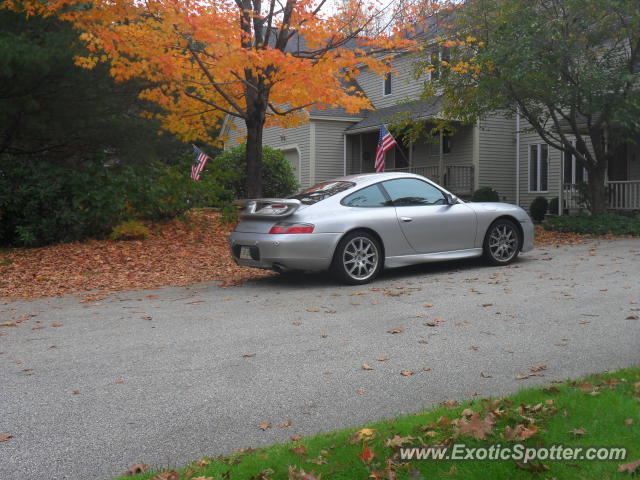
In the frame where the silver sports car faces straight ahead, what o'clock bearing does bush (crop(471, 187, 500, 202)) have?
The bush is roughly at 11 o'clock from the silver sports car.

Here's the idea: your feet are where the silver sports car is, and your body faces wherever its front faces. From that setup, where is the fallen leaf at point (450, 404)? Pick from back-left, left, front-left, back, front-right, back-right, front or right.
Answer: back-right

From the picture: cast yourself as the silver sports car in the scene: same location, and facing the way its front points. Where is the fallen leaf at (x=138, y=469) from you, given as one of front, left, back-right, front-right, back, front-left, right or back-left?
back-right

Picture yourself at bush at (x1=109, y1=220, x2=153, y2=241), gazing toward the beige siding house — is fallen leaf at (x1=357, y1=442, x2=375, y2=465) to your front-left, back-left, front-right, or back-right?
back-right

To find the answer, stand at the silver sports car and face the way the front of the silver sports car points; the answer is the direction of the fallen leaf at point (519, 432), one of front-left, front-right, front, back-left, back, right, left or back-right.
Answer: back-right

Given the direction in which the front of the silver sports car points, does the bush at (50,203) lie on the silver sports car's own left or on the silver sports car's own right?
on the silver sports car's own left

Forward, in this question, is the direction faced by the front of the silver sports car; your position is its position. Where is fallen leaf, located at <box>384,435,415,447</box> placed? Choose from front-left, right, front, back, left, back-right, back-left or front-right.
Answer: back-right

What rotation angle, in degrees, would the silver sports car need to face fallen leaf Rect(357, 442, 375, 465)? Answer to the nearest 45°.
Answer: approximately 135° to its right

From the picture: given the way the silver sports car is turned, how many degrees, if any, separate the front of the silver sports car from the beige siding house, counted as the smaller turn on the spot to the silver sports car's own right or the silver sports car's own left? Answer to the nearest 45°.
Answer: approximately 45° to the silver sports car's own left

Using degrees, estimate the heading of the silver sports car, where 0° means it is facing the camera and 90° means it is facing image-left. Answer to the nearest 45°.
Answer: approximately 225°

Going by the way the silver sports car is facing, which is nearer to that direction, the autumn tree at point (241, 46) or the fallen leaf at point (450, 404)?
the autumn tree
